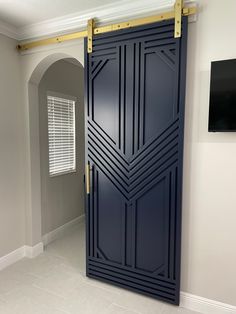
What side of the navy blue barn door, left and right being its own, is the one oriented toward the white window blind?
right

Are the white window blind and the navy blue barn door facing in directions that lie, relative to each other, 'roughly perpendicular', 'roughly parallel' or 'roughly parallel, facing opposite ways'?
roughly perpendicular

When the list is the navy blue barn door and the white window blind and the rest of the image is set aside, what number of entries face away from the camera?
0

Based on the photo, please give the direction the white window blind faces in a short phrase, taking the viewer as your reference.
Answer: facing the viewer and to the right of the viewer

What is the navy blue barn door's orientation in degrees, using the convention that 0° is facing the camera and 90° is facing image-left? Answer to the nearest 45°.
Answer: approximately 45°

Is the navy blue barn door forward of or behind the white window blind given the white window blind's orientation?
forward
